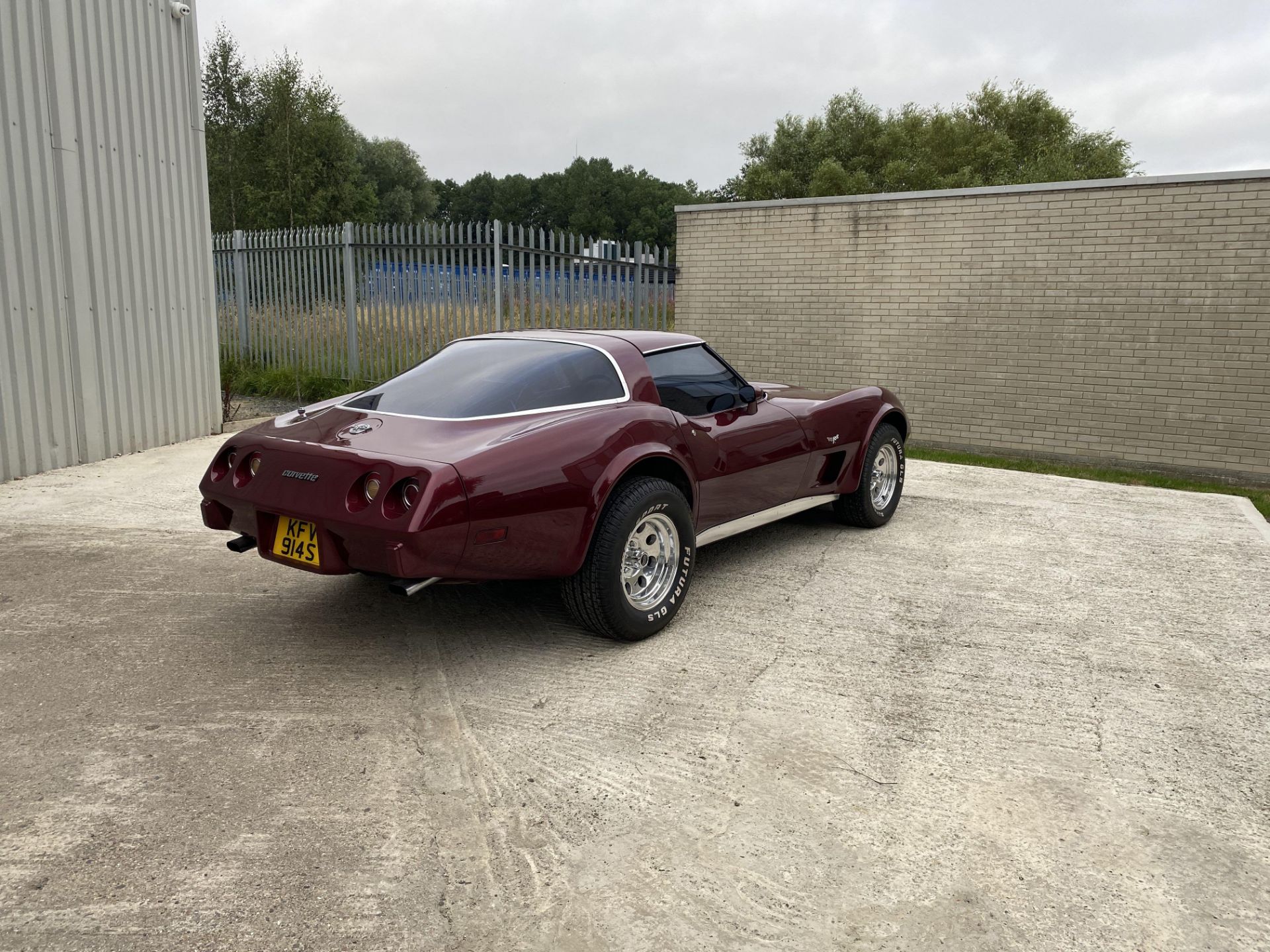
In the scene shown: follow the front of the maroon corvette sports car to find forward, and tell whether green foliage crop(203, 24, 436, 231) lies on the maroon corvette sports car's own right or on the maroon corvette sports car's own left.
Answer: on the maroon corvette sports car's own left

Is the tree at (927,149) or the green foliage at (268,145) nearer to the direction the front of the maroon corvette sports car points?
the tree

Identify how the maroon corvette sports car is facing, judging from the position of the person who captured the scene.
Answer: facing away from the viewer and to the right of the viewer

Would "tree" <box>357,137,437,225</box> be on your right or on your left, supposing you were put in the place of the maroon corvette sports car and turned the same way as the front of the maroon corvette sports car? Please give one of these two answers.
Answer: on your left

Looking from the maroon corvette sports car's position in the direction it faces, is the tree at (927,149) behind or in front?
in front

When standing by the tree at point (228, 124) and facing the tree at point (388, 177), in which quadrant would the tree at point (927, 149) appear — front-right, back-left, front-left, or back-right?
front-right

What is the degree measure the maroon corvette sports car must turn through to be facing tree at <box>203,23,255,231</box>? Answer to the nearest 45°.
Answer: approximately 45° to its left

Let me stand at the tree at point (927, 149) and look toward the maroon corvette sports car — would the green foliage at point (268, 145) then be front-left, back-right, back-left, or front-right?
front-right

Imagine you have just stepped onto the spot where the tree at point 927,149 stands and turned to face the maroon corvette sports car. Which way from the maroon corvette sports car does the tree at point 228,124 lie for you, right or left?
right
